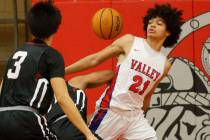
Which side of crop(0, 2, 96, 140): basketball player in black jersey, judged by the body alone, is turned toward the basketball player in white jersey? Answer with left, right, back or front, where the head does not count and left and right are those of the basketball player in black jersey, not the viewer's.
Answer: front

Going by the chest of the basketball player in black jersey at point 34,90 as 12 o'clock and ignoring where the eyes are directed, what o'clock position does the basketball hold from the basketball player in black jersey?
The basketball is roughly at 11 o'clock from the basketball player in black jersey.

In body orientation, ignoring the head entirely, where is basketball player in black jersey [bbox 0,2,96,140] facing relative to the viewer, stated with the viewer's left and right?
facing away from the viewer and to the right of the viewer

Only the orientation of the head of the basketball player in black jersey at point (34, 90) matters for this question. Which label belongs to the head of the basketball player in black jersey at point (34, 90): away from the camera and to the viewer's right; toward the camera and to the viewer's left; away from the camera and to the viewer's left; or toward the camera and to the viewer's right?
away from the camera and to the viewer's right

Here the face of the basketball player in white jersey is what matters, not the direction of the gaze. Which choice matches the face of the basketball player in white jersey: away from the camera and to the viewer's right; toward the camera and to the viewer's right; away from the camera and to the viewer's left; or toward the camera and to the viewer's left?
toward the camera and to the viewer's left
